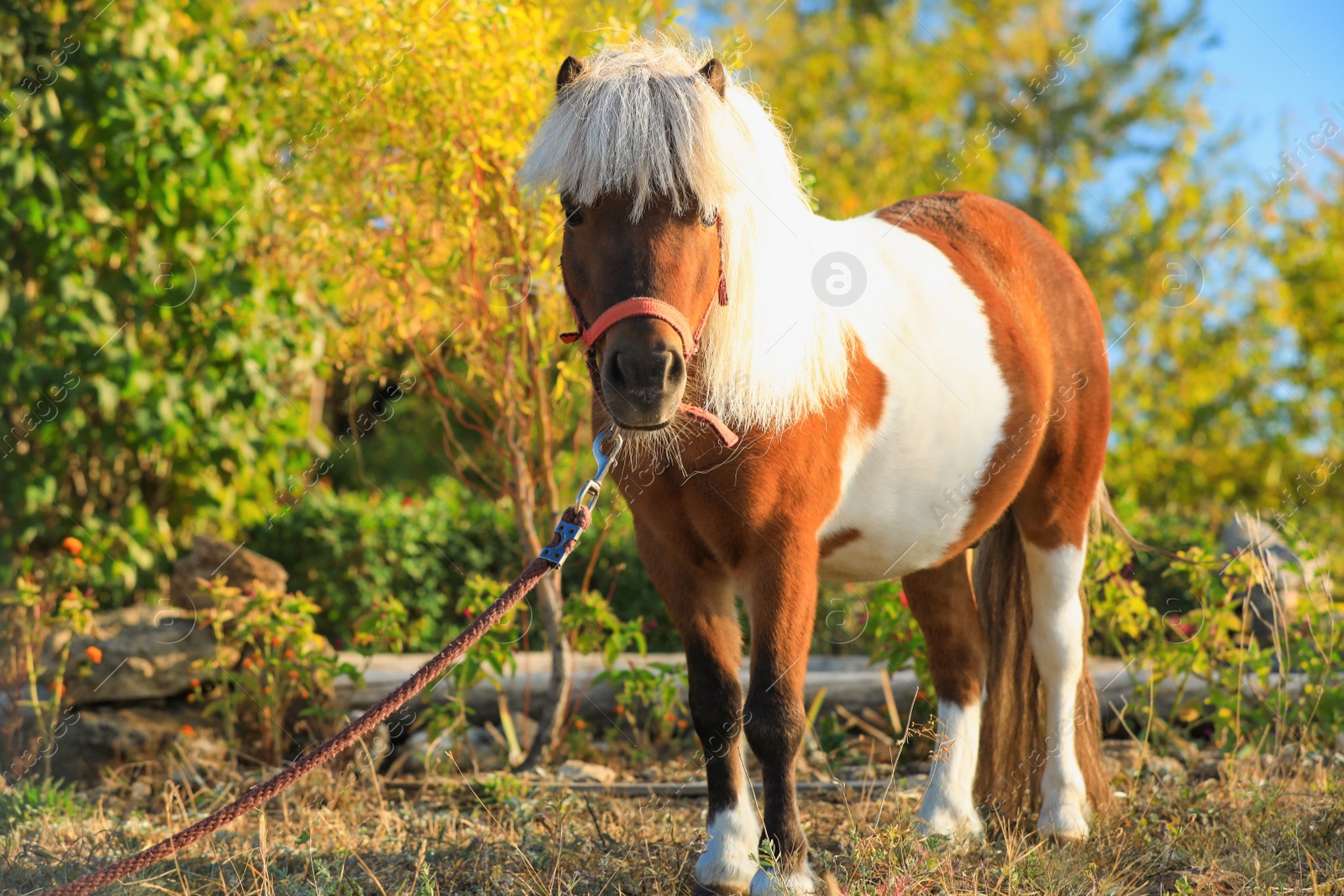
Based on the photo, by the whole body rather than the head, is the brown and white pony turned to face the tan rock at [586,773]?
no

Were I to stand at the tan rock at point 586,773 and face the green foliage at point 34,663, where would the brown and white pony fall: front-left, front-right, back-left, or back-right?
back-left

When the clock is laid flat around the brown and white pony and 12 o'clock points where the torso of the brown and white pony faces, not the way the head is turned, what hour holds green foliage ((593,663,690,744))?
The green foliage is roughly at 4 o'clock from the brown and white pony.

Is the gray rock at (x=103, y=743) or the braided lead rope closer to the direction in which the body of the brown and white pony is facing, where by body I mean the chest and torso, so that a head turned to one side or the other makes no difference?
the braided lead rope

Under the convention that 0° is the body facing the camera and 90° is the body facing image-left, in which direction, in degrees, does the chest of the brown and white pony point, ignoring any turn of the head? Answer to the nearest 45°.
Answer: approximately 45°

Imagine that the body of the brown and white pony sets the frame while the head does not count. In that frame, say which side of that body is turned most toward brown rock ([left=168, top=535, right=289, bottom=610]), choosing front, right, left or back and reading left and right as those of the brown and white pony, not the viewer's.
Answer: right

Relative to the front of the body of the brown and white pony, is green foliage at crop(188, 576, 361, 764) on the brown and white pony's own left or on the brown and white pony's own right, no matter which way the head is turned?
on the brown and white pony's own right

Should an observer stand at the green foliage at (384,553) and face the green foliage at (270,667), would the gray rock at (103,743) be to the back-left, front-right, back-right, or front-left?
front-right

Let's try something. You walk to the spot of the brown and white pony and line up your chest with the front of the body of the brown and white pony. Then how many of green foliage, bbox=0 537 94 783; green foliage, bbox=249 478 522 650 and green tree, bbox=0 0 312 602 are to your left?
0

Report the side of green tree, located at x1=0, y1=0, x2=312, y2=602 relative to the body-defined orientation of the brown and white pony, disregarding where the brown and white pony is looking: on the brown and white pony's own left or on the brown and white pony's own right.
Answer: on the brown and white pony's own right

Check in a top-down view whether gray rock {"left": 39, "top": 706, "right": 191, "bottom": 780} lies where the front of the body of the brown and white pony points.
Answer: no

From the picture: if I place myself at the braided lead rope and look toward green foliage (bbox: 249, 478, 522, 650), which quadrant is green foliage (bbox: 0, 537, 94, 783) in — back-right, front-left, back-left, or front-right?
front-left

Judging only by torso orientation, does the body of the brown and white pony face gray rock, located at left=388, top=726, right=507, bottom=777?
no

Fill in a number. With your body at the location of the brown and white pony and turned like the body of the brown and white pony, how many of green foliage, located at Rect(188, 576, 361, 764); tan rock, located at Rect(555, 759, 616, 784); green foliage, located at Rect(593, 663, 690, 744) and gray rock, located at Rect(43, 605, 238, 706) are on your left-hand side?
0

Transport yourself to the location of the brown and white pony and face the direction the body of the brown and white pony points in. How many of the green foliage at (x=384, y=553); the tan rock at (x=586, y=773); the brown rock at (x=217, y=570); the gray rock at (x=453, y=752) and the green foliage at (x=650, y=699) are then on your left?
0
